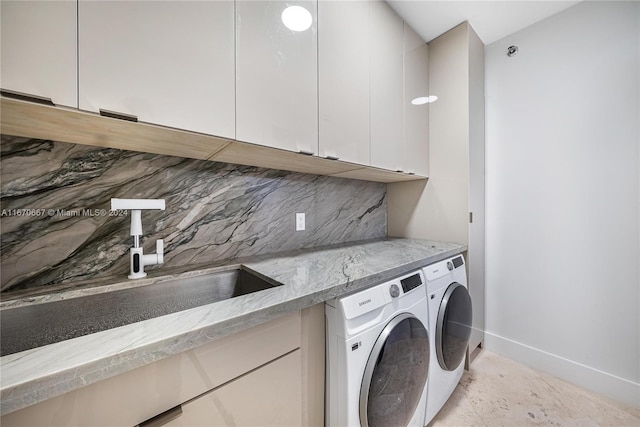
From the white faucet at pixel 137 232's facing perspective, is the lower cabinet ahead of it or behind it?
ahead

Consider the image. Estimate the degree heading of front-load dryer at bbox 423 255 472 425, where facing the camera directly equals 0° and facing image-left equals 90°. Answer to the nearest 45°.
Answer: approximately 315°

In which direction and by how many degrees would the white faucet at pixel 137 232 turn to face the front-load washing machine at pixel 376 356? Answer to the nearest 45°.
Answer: approximately 45° to its left

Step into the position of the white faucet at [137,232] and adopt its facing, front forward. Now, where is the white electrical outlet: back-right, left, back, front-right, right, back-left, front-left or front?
left

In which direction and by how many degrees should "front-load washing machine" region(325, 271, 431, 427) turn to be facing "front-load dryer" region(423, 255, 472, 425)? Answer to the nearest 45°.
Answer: approximately 90° to its left

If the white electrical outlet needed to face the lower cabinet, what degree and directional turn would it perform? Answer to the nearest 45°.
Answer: approximately 45° to its right

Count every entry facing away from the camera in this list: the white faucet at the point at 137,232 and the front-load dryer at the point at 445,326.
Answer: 0

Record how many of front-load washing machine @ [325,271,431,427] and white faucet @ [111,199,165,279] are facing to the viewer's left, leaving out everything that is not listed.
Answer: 0

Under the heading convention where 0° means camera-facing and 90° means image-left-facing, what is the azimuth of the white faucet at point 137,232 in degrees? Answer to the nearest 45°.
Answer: approximately 0°

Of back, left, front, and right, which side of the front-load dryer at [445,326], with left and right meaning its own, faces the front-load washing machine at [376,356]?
right
